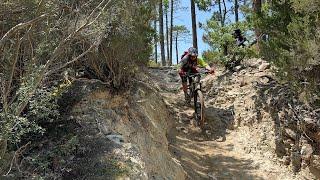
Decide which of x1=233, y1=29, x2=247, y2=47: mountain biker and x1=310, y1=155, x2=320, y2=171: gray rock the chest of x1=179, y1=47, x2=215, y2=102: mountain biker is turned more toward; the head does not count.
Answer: the gray rock

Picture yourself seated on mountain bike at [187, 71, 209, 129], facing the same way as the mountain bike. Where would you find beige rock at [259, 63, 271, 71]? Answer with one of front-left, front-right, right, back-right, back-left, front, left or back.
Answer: back-left

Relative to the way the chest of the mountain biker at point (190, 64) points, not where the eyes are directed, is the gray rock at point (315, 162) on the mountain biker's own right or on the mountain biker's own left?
on the mountain biker's own left

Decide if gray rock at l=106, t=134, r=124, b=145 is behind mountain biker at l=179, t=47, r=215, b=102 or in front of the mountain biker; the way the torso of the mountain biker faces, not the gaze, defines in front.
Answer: in front

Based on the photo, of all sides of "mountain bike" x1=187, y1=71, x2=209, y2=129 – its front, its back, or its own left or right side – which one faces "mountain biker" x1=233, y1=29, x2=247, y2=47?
back
